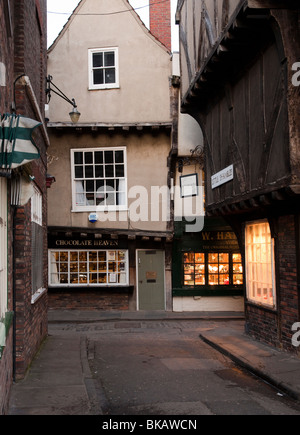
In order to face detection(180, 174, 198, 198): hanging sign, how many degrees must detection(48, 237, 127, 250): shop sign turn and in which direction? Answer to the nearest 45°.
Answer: approximately 90° to its left

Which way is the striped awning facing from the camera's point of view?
to the viewer's right

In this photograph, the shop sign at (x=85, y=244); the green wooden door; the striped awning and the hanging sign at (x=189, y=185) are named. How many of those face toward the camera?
3

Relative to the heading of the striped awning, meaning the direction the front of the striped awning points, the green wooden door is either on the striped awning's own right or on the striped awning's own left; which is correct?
on the striped awning's own left

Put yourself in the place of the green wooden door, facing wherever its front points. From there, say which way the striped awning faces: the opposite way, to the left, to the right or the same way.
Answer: to the left
